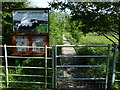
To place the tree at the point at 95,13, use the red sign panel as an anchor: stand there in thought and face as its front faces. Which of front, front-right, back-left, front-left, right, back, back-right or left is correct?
left

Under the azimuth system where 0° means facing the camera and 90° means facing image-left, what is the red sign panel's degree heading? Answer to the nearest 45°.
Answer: approximately 0°

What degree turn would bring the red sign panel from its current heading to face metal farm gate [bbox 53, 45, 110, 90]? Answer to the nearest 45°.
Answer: approximately 90° to its left
